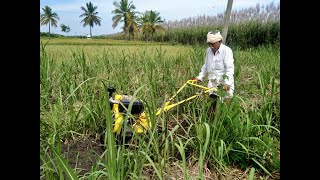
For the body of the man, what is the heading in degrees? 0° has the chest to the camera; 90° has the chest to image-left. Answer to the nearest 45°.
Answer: approximately 45°
